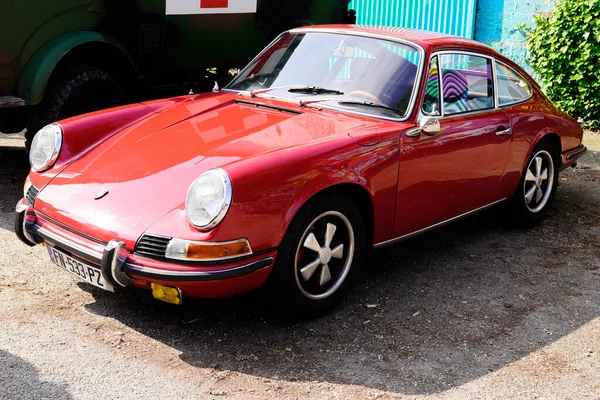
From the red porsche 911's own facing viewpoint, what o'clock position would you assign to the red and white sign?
The red and white sign is roughly at 4 o'clock from the red porsche 911.

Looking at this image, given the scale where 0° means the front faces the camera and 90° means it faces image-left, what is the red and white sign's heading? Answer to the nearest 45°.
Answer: approximately 0°

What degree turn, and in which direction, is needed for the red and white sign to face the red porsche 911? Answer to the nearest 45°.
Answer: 0° — it already faces it

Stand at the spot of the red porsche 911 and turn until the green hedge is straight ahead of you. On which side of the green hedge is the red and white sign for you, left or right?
left

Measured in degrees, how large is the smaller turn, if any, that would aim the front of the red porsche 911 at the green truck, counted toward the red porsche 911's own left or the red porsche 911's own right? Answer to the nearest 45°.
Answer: approximately 90° to the red porsche 911's own right

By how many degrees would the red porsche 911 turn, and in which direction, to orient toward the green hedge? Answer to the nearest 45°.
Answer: approximately 180°

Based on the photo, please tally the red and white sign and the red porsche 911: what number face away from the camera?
0

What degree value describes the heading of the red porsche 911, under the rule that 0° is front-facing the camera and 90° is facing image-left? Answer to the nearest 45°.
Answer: approximately 45°

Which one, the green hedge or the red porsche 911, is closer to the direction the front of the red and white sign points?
the red porsche 911
